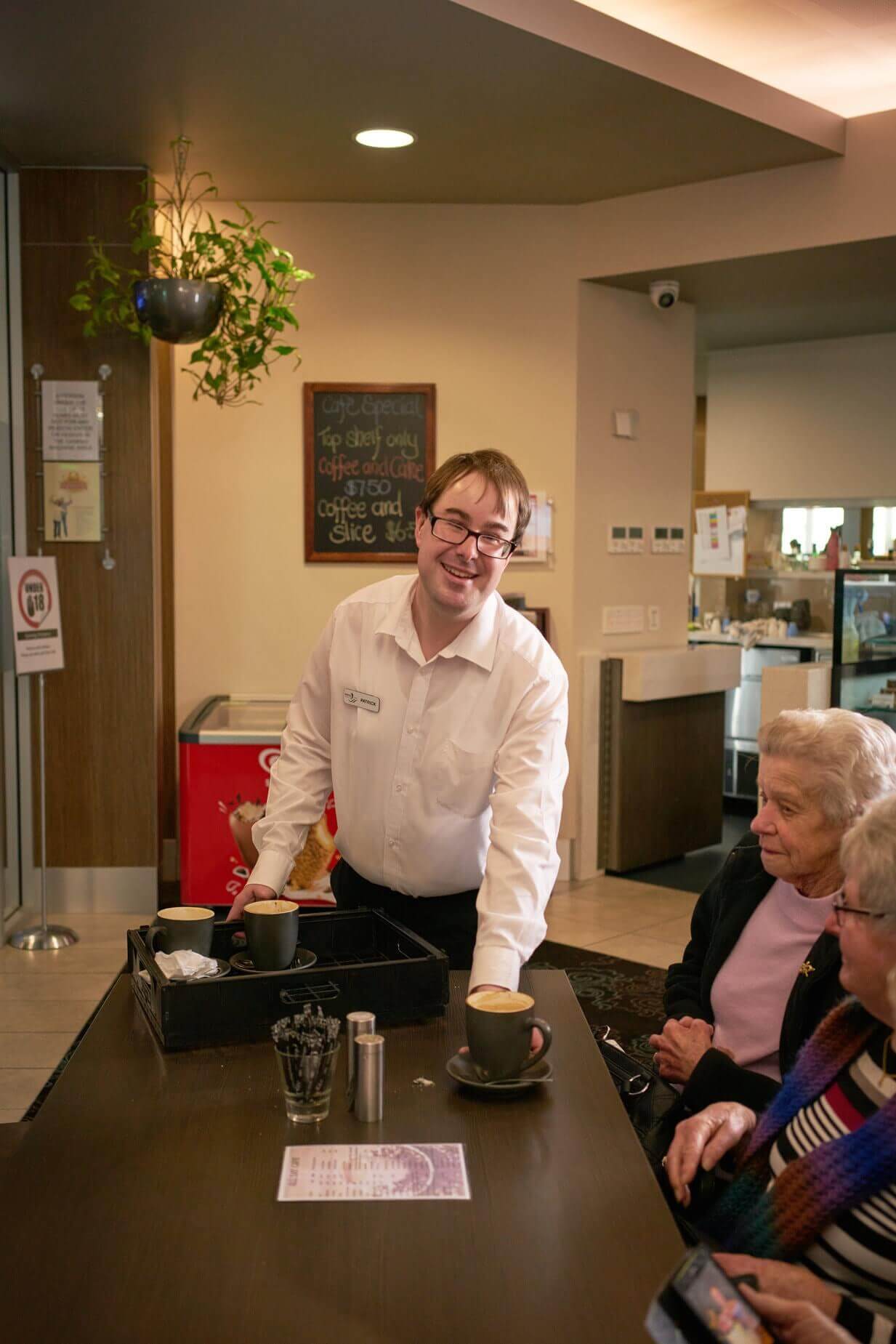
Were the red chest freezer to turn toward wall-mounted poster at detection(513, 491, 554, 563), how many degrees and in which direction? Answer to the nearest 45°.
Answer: approximately 135° to its left

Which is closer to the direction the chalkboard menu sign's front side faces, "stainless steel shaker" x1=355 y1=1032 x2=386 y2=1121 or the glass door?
the stainless steel shaker

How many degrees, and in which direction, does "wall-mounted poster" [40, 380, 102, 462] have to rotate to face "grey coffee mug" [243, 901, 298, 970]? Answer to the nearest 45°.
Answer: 0° — it already faces it

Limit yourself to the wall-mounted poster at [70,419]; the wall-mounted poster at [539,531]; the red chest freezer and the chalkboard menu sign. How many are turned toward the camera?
4

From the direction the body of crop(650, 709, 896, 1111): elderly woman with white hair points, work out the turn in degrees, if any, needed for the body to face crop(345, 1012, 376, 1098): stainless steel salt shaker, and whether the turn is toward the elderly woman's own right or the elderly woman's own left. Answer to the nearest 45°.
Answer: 0° — they already face it

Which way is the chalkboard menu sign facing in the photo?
toward the camera

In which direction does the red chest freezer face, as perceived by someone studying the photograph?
facing the viewer

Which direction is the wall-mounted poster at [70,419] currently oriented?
toward the camera

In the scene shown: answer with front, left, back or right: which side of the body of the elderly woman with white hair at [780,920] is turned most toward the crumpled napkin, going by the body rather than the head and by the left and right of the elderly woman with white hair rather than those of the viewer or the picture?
front

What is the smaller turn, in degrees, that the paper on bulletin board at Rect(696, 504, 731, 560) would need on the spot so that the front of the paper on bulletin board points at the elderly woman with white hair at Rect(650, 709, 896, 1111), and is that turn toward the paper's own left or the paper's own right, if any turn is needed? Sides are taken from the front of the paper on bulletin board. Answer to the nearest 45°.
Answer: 0° — it already faces them

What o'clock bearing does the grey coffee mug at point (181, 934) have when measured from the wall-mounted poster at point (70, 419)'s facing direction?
The grey coffee mug is roughly at 12 o'clock from the wall-mounted poster.

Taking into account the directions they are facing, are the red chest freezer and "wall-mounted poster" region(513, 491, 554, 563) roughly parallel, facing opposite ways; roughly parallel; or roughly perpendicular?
roughly parallel

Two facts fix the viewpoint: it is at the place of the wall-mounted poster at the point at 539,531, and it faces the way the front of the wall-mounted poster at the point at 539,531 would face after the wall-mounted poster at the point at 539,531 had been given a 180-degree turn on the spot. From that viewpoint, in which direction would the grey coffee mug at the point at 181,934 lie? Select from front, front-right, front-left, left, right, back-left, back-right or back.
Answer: back

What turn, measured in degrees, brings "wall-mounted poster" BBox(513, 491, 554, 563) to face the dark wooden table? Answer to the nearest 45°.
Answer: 0° — it already faces it

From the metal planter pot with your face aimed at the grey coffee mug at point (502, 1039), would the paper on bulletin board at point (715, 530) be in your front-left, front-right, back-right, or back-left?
back-left

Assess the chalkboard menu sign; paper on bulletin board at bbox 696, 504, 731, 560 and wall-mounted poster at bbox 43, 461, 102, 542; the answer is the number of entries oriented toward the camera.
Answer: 3

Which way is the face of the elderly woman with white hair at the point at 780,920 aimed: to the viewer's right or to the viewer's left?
to the viewer's left

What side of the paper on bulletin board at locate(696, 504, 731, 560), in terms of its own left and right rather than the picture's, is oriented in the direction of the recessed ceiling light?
front
